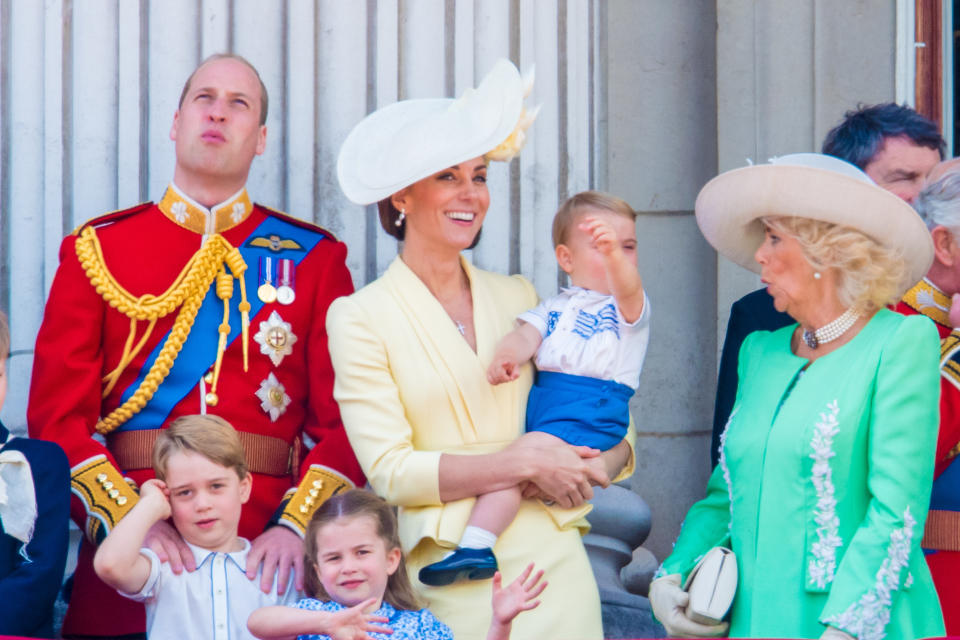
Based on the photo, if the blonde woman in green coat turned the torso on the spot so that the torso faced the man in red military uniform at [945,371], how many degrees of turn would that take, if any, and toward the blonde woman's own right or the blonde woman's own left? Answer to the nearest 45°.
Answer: approximately 180°

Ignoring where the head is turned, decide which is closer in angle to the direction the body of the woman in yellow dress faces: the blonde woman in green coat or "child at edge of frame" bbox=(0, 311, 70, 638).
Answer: the blonde woman in green coat

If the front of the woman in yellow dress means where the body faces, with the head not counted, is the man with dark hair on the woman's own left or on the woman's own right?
on the woman's own left

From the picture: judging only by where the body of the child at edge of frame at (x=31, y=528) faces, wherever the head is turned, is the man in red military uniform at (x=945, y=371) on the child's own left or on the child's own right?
on the child's own left

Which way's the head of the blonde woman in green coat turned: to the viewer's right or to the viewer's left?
to the viewer's left

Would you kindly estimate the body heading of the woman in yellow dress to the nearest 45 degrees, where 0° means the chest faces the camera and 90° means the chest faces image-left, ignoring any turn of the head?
approximately 315°

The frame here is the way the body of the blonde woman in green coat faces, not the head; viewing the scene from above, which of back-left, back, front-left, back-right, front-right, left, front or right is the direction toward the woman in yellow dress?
front-right

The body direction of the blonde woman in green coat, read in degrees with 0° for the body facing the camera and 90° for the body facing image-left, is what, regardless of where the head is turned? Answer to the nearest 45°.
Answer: approximately 45°

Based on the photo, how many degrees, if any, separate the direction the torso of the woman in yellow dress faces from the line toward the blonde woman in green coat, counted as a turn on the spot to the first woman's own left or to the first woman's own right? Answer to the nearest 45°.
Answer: approximately 45° to the first woman's own left

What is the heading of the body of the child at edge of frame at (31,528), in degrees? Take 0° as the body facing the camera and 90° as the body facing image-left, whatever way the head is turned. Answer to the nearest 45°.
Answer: approximately 0°
